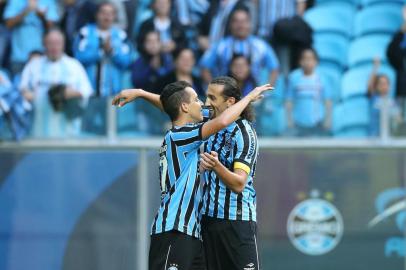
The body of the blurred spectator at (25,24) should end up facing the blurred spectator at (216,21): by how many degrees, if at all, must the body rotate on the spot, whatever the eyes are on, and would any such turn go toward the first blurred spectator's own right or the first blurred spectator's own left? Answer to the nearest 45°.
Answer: approximately 90° to the first blurred spectator's own left

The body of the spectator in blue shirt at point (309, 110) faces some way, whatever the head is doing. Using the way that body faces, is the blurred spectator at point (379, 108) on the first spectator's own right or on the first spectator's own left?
on the first spectator's own left
